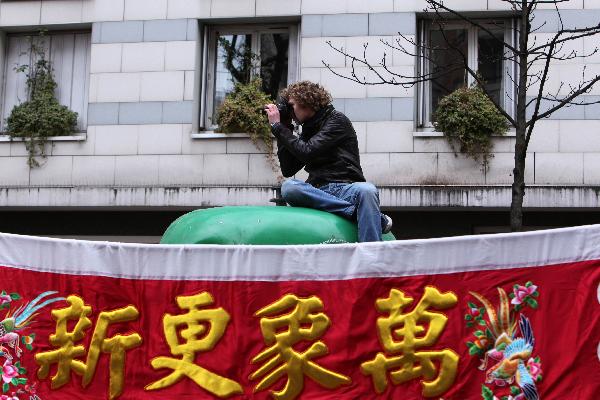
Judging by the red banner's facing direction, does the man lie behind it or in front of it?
behind

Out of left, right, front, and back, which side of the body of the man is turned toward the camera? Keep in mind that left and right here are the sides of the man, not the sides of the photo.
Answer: left

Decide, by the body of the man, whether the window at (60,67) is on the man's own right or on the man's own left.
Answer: on the man's own right

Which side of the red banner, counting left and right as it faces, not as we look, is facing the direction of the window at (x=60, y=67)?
back

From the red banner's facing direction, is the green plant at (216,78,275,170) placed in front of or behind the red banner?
behind

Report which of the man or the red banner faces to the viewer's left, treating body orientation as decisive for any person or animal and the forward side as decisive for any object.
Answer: the man

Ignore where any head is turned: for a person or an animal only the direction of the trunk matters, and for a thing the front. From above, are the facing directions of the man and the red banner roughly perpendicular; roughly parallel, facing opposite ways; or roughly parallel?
roughly perpendicular

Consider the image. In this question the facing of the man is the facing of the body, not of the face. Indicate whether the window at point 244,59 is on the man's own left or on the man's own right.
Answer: on the man's own right

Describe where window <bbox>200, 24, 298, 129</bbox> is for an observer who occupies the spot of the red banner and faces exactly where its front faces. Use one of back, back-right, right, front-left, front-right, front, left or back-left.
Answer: back

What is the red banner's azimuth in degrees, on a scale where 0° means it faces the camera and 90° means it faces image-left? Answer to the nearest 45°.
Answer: approximately 0°
